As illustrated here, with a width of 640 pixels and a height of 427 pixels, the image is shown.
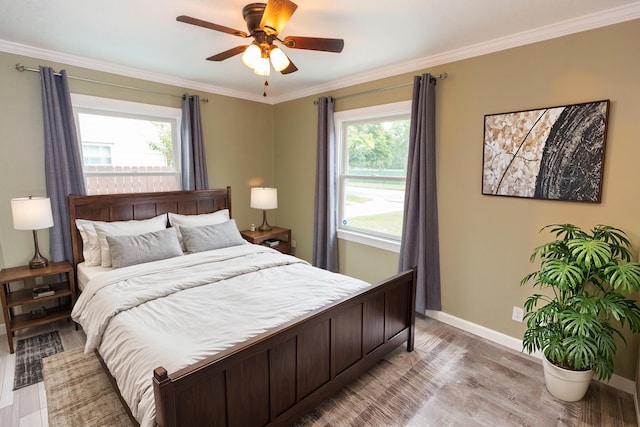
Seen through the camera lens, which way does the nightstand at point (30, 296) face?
facing the viewer

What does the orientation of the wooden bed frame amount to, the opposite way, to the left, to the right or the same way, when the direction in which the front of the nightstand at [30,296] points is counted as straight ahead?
the same way

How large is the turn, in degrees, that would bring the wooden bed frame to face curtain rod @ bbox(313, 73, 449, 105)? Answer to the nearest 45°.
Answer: approximately 90° to its left

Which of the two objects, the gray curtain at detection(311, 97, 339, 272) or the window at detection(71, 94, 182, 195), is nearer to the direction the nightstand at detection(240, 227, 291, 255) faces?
the gray curtain

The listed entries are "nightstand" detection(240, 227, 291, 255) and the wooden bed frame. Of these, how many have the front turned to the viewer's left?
0

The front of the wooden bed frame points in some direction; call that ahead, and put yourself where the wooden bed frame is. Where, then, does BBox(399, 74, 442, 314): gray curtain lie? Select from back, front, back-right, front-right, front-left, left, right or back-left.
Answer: left

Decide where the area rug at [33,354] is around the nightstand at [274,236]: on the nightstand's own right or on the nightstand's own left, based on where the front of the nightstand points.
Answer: on the nightstand's own right

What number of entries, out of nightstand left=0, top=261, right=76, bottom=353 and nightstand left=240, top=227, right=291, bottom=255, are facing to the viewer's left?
0

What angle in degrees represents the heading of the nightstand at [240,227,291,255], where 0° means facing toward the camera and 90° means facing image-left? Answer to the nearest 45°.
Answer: approximately 315°

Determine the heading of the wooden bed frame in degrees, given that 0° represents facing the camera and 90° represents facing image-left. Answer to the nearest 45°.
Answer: approximately 315°

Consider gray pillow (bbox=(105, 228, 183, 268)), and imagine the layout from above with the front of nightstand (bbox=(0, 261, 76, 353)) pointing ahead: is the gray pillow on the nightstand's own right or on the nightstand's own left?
on the nightstand's own left

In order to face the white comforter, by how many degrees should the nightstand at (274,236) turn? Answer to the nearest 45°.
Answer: approximately 45° to its right

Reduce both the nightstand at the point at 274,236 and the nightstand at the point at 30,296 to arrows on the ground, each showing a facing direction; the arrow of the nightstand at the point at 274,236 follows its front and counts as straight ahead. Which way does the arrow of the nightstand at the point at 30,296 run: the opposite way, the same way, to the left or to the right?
the same way

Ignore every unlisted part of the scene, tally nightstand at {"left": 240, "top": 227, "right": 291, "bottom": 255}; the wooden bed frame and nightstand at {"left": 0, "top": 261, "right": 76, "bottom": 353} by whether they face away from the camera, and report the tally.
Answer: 0
